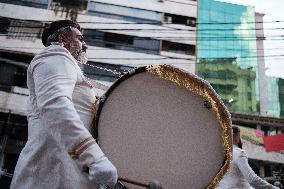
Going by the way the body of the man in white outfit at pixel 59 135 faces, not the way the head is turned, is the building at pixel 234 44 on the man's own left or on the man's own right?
on the man's own left

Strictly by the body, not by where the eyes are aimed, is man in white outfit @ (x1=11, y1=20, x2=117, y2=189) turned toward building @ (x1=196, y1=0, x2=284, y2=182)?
no

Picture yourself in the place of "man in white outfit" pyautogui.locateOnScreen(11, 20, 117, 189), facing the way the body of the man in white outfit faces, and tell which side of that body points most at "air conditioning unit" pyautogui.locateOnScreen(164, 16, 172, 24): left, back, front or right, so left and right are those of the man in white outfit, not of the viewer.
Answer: left

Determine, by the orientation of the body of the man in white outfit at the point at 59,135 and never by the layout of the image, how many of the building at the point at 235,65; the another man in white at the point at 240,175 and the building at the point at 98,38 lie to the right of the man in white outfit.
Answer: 0

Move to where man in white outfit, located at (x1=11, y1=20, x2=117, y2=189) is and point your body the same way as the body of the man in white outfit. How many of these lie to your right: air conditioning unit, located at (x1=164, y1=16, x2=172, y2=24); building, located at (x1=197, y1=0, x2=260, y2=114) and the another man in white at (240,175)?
0

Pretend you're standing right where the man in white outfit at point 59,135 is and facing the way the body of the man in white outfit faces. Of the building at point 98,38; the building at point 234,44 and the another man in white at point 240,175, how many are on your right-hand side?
0

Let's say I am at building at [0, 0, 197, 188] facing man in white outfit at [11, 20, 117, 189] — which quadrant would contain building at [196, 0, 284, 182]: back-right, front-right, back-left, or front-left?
back-left

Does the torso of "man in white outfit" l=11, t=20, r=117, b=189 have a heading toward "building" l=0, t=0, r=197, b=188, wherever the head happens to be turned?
no

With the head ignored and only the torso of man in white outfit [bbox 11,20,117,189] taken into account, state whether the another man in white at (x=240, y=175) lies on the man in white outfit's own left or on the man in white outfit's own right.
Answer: on the man in white outfit's own left

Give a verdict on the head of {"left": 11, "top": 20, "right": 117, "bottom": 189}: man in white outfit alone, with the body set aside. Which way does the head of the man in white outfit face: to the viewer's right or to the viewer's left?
to the viewer's right

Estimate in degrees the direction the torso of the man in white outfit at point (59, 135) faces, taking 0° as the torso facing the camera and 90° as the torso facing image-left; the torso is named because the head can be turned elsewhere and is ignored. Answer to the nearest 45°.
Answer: approximately 270°
